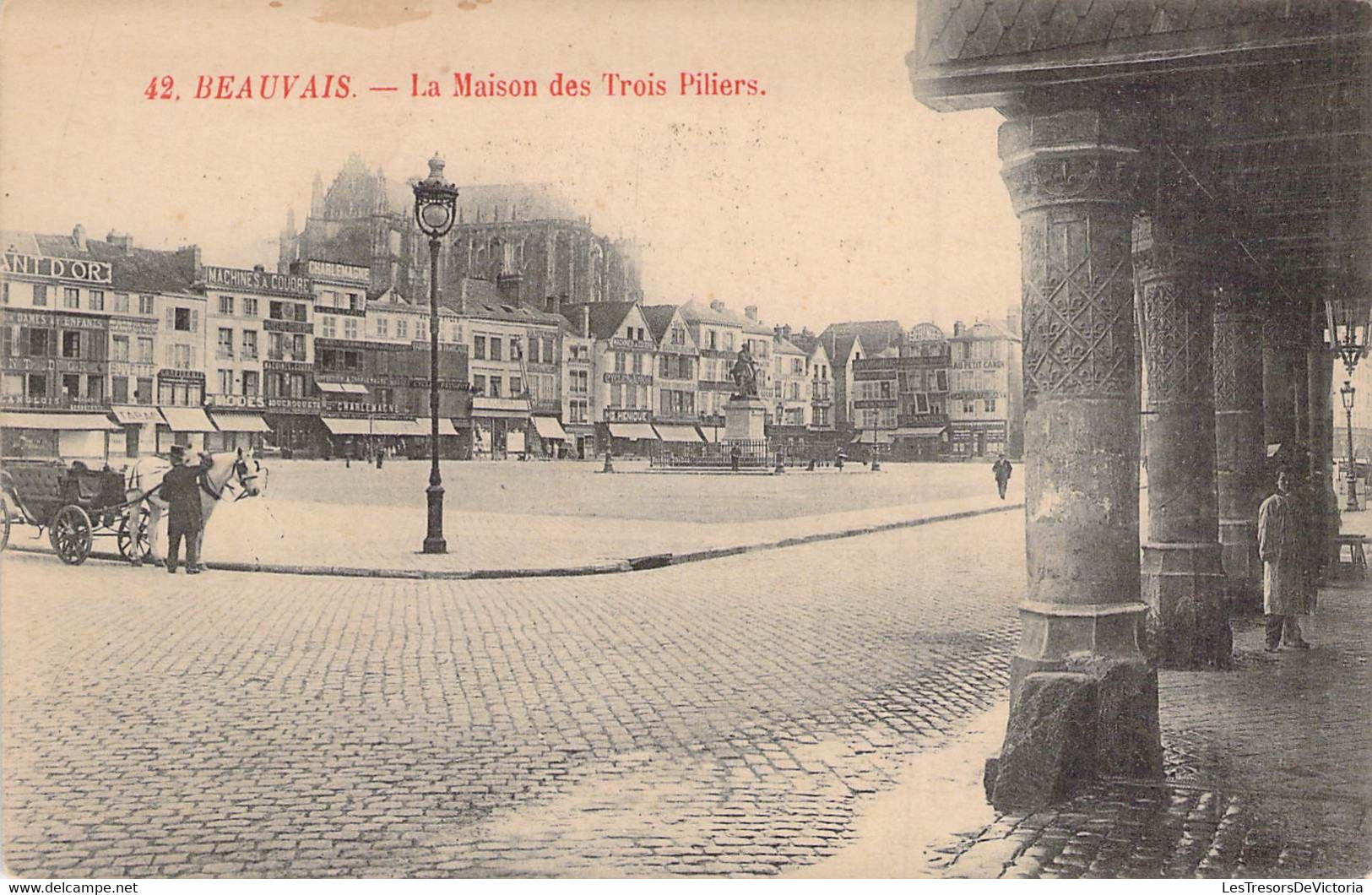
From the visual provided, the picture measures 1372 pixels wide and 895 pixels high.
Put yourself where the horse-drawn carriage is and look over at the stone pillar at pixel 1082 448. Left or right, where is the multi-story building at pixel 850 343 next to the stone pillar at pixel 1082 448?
left

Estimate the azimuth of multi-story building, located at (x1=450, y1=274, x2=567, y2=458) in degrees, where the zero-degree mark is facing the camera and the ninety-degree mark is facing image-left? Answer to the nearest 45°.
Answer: approximately 0°

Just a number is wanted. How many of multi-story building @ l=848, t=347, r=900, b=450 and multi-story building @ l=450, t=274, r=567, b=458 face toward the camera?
2

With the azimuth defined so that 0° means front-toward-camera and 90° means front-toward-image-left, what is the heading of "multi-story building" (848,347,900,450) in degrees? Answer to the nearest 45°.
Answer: approximately 0°

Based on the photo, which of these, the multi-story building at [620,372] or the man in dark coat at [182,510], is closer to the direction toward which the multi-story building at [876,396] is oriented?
the man in dark coat

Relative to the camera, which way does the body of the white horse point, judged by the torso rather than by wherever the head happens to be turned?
to the viewer's right
